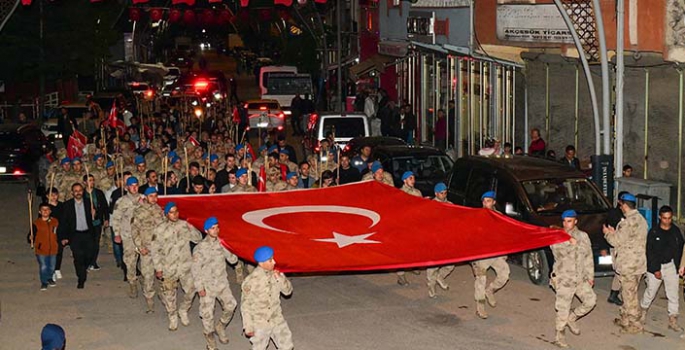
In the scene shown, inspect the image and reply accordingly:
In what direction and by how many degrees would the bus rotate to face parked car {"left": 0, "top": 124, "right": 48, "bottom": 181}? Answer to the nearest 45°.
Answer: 0° — it already faces it

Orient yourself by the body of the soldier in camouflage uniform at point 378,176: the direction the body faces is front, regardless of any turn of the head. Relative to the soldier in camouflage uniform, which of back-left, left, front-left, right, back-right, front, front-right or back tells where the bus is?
back

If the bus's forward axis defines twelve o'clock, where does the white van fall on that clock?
The white van is roughly at 12 o'clock from the bus.

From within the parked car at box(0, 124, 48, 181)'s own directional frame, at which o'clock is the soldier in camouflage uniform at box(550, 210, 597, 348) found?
The soldier in camouflage uniform is roughly at 4 o'clock from the parked car.

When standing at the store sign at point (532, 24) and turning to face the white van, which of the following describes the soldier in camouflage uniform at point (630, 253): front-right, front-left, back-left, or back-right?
back-left

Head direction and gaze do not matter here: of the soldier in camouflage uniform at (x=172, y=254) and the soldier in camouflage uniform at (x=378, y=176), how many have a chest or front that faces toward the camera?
2

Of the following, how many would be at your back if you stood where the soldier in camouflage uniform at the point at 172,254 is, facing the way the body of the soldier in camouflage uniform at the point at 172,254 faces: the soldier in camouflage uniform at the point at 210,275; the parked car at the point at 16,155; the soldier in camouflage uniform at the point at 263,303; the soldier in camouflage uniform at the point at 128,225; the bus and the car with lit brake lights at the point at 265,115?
4

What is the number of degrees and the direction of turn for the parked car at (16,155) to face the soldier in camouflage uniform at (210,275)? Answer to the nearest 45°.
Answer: approximately 135° to its right

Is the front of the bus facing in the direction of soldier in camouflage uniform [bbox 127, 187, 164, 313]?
yes

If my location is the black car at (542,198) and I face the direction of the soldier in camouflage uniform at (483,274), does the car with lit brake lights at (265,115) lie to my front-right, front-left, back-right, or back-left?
back-right
